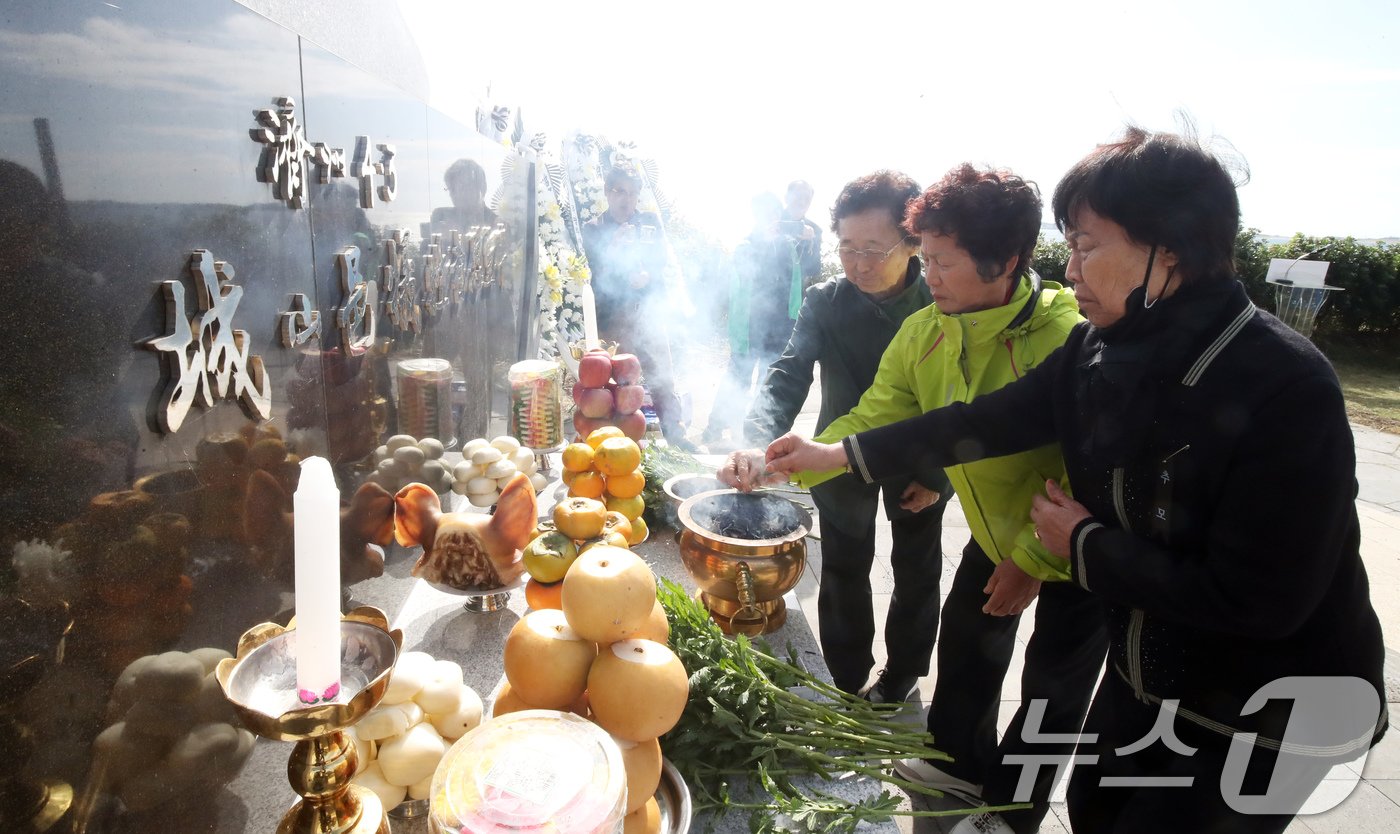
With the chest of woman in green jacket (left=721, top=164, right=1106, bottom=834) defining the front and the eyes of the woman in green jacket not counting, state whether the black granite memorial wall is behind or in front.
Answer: in front

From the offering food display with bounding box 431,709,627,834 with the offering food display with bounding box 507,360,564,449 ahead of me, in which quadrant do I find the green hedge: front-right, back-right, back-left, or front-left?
front-right

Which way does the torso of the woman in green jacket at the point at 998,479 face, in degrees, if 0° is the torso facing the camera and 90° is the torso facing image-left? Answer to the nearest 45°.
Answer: approximately 45°

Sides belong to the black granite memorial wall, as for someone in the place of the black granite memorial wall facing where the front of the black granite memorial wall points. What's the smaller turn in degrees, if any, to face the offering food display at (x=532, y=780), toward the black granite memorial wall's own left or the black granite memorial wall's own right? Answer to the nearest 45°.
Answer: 0° — it already faces it

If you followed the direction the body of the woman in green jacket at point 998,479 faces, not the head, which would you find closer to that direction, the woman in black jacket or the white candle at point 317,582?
the white candle

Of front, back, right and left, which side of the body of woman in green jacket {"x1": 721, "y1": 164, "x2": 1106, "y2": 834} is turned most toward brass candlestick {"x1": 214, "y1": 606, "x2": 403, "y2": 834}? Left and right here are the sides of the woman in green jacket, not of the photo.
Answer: front

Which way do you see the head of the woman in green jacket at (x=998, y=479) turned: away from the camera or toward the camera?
toward the camera

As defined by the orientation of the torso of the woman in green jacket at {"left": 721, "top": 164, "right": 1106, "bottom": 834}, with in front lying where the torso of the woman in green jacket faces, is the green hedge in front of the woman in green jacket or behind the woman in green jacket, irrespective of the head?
behind

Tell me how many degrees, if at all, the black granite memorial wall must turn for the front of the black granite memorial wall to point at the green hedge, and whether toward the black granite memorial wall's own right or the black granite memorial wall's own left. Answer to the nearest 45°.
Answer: approximately 45° to the black granite memorial wall's own left

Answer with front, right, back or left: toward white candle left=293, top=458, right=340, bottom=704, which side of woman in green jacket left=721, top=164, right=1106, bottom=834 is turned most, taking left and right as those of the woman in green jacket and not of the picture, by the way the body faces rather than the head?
front

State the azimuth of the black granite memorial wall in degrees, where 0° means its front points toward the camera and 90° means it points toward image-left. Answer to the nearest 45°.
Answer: approximately 315°

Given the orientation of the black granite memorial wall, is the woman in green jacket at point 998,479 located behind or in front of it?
in front

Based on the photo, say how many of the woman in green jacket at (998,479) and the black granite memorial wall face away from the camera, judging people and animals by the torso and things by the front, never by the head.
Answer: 0

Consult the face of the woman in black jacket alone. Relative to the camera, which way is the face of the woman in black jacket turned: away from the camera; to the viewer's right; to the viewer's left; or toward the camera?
to the viewer's left
